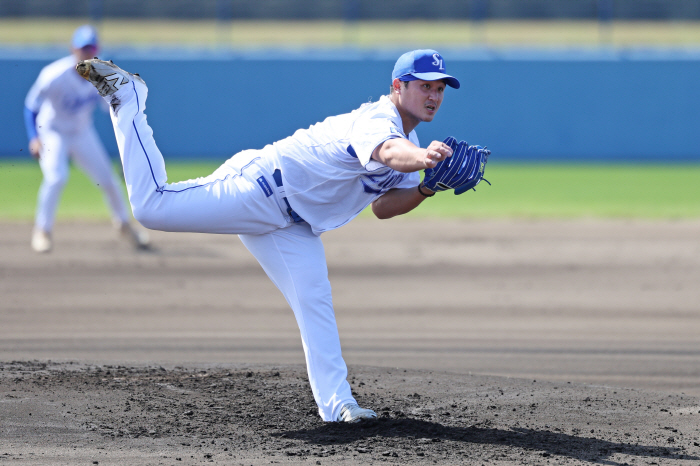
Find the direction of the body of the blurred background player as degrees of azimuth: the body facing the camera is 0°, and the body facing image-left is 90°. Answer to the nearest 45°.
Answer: approximately 315°

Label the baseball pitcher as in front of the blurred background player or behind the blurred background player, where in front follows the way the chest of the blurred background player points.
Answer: in front
